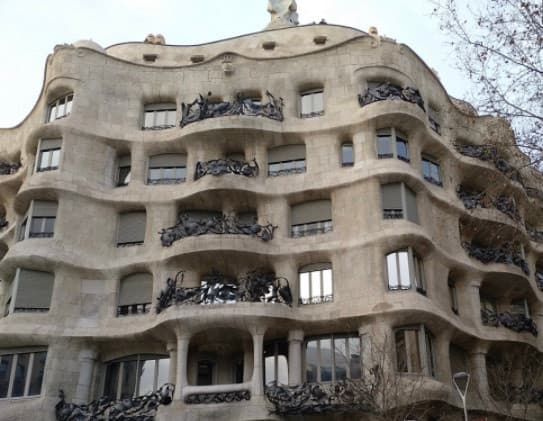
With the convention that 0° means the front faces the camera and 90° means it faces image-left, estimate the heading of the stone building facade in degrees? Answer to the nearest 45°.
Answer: approximately 0°
